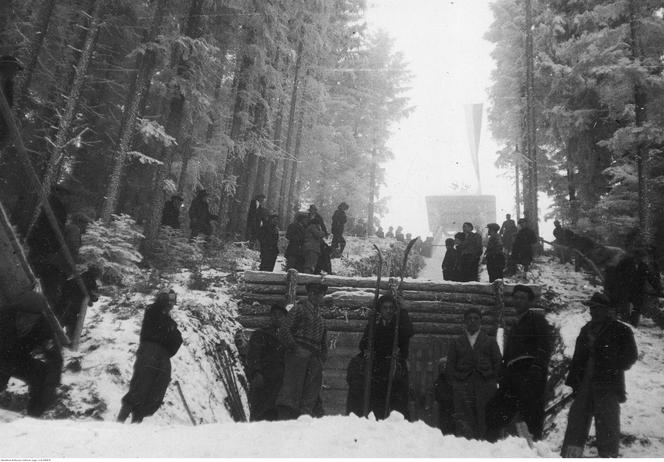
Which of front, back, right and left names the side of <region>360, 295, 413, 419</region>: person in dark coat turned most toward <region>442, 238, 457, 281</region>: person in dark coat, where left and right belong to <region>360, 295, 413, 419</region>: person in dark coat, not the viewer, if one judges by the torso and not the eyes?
back

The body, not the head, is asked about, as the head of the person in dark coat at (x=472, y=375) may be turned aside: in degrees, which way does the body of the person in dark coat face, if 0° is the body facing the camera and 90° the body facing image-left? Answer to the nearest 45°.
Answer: approximately 0°

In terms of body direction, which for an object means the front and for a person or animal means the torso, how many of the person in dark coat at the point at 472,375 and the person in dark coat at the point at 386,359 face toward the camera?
2

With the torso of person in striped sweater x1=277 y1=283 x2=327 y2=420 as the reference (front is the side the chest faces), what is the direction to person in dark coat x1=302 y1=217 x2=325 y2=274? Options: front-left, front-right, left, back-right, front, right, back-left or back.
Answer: back-left

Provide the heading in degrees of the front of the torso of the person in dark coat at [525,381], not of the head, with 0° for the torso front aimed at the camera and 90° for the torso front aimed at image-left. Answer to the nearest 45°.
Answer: approximately 45°

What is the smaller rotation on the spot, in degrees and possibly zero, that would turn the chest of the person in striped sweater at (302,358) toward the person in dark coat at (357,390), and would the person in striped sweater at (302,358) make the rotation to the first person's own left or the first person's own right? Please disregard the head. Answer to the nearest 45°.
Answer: approximately 45° to the first person's own left

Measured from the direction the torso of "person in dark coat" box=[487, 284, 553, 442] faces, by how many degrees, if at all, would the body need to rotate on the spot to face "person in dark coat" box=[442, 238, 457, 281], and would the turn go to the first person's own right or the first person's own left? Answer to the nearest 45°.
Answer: approximately 135° to the first person's own right
